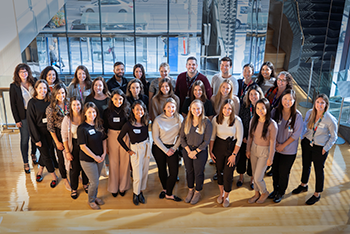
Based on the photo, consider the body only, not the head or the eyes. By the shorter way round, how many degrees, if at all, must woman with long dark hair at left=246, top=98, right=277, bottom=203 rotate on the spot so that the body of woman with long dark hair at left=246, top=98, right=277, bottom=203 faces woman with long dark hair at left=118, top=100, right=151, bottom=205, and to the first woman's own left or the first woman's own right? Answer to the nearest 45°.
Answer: approximately 45° to the first woman's own right

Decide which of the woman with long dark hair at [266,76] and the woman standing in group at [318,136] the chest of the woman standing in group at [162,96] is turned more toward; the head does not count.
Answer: the woman standing in group

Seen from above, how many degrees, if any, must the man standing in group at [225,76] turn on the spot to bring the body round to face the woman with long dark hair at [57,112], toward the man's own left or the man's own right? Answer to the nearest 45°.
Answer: approximately 45° to the man's own right

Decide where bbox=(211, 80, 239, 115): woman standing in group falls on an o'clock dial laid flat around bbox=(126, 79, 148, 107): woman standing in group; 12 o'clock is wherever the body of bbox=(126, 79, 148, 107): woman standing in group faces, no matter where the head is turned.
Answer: bbox=(211, 80, 239, 115): woman standing in group is roughly at 9 o'clock from bbox=(126, 79, 148, 107): woman standing in group.

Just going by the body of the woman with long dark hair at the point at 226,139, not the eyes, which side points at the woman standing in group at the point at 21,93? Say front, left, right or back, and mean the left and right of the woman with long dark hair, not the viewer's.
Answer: right
